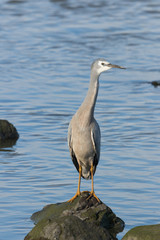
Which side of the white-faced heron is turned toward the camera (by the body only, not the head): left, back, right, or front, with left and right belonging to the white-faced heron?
front

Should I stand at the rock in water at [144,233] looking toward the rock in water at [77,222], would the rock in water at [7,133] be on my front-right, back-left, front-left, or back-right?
front-right

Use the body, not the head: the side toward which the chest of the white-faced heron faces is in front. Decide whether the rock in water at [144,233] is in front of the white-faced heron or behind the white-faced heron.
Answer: in front
